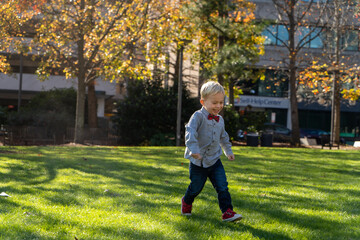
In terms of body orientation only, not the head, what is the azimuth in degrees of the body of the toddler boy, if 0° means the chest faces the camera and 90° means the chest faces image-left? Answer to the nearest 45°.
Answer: approximately 315°

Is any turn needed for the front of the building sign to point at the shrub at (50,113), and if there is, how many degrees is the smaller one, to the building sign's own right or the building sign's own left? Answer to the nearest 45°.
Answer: approximately 45° to the building sign's own right

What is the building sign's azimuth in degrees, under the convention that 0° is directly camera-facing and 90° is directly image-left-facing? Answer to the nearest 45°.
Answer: approximately 0°

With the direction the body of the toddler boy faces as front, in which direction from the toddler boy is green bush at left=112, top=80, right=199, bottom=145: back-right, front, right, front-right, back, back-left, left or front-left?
back-left

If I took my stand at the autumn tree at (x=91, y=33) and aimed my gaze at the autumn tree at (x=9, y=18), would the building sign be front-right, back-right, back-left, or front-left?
back-right

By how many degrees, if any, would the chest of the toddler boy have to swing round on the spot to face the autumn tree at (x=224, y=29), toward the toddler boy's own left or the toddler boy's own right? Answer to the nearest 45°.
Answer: approximately 135° to the toddler boy's own left

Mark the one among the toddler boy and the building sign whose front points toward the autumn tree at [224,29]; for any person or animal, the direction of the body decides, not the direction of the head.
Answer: the building sign

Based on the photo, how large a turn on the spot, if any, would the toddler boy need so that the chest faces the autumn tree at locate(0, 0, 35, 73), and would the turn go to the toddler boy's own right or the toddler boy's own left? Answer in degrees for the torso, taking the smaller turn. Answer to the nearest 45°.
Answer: approximately 180°

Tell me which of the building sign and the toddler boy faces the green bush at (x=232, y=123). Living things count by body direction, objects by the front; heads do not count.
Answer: the building sign

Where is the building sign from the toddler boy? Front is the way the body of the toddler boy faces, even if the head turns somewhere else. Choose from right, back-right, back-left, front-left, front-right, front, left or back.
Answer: back-left
